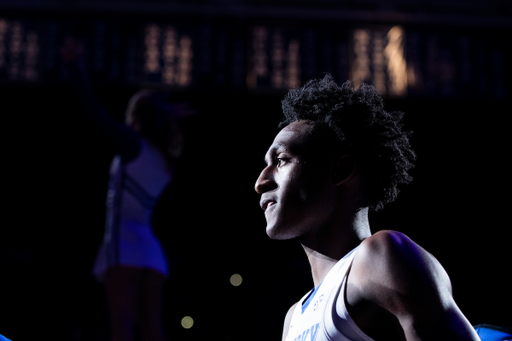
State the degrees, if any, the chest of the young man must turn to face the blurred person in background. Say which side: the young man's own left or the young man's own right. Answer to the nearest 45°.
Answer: approximately 90° to the young man's own right

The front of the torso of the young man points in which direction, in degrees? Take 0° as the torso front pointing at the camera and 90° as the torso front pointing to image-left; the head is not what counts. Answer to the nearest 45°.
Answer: approximately 45°

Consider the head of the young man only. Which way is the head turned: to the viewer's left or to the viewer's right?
to the viewer's left
